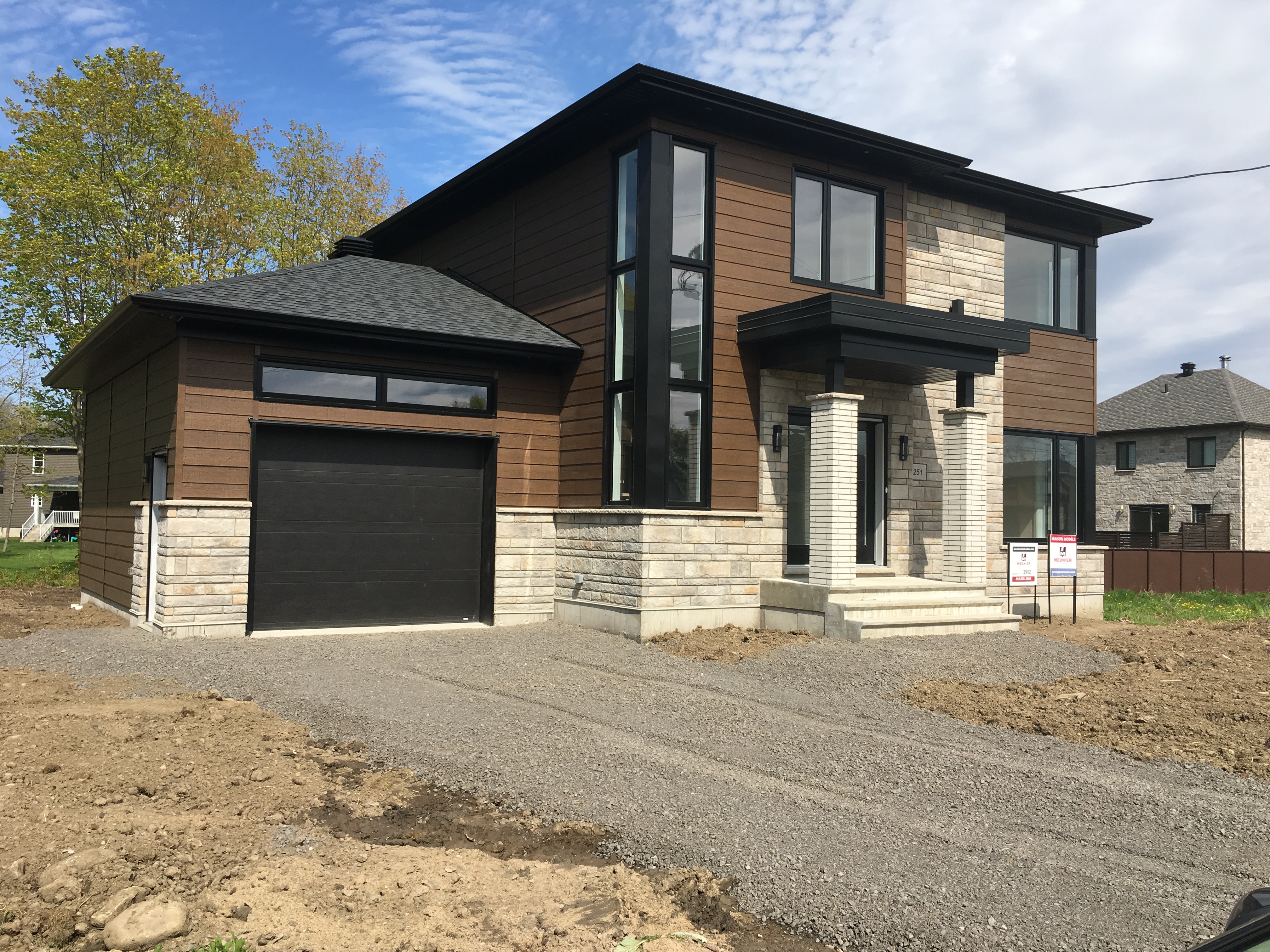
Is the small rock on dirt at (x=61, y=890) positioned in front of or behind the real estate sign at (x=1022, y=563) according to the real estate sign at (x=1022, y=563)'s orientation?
in front

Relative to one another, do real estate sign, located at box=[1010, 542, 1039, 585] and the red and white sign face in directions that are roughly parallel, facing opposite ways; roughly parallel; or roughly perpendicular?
roughly parallel

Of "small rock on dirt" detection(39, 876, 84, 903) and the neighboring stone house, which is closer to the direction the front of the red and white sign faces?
the small rock on dirt

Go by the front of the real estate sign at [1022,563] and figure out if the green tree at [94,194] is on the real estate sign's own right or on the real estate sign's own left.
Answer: on the real estate sign's own right

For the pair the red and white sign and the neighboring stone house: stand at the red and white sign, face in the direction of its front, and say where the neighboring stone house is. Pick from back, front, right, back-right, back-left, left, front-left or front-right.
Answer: back

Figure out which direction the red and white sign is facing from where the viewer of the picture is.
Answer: facing the viewer

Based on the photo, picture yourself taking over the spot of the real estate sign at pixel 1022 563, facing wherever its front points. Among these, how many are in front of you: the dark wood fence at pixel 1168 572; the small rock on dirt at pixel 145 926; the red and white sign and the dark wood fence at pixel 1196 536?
1

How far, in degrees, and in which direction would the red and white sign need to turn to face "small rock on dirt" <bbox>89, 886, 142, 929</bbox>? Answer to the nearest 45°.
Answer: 0° — it already faces it

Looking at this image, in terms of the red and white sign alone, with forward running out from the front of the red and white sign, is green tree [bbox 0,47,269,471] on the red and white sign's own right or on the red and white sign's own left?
on the red and white sign's own right

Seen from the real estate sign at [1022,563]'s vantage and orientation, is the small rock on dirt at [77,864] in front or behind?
in front

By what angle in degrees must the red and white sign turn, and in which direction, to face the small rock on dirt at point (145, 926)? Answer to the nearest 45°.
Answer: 0° — it already faces it

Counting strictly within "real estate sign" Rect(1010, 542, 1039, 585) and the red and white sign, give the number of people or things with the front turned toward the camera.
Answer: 2

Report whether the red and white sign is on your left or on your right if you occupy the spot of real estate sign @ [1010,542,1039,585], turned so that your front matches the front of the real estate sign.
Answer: on your left
